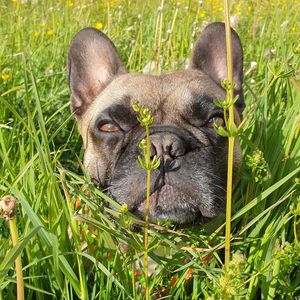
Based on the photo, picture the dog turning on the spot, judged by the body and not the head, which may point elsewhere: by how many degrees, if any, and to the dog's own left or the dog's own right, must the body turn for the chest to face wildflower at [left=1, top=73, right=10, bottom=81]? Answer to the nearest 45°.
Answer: approximately 135° to the dog's own right

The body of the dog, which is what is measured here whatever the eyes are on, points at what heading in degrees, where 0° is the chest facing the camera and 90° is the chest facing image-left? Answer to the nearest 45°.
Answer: approximately 0°
